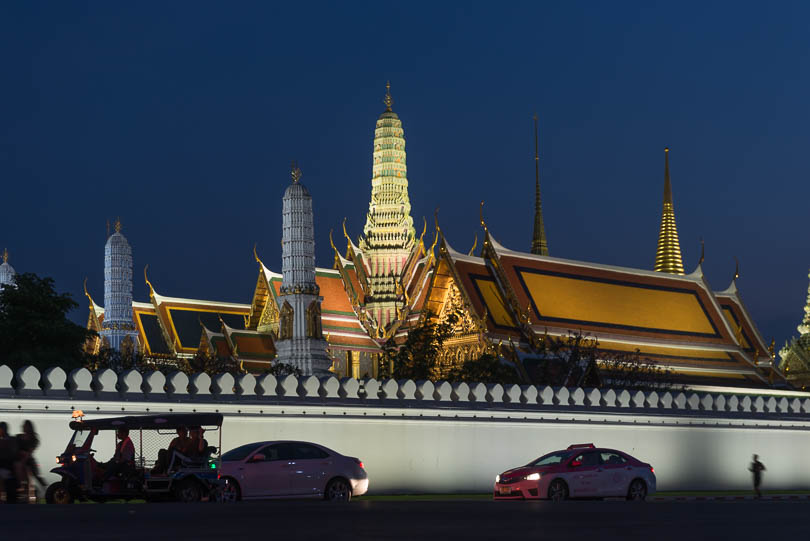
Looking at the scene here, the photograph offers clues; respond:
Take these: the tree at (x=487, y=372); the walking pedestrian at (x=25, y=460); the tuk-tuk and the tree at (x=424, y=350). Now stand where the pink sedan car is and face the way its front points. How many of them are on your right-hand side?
2

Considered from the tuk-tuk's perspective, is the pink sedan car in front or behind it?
behind

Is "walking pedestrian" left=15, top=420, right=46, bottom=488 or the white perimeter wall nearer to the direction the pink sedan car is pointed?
the walking pedestrian

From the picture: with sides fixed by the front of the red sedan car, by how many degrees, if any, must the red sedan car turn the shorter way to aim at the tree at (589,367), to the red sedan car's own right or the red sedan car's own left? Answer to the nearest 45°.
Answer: approximately 135° to the red sedan car's own right

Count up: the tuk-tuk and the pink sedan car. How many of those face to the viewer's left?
2

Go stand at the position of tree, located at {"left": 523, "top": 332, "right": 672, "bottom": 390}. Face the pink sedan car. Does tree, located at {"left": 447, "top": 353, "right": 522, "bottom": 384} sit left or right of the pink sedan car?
right

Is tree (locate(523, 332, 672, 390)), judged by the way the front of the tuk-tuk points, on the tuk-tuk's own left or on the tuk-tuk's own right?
on the tuk-tuk's own right

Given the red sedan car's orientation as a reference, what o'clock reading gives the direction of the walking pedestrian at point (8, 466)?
The walking pedestrian is roughly at 12 o'clock from the red sedan car.

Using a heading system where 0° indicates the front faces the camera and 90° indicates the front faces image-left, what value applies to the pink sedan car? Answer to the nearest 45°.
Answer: approximately 90°

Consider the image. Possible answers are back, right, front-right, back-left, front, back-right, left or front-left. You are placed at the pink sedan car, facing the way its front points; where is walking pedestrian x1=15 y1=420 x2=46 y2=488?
front-left

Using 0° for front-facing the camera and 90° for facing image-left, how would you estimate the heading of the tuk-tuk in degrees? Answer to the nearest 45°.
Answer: approximately 90°

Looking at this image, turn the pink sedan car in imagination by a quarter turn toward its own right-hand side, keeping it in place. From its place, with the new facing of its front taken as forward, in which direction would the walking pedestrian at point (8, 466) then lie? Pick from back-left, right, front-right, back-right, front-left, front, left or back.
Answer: back-left

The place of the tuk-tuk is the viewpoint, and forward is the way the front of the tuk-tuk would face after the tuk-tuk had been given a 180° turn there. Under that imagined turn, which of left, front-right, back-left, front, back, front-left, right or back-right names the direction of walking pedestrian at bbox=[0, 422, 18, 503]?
back-right

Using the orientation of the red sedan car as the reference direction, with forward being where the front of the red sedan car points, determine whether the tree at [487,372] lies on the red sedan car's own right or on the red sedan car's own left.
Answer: on the red sedan car's own right
